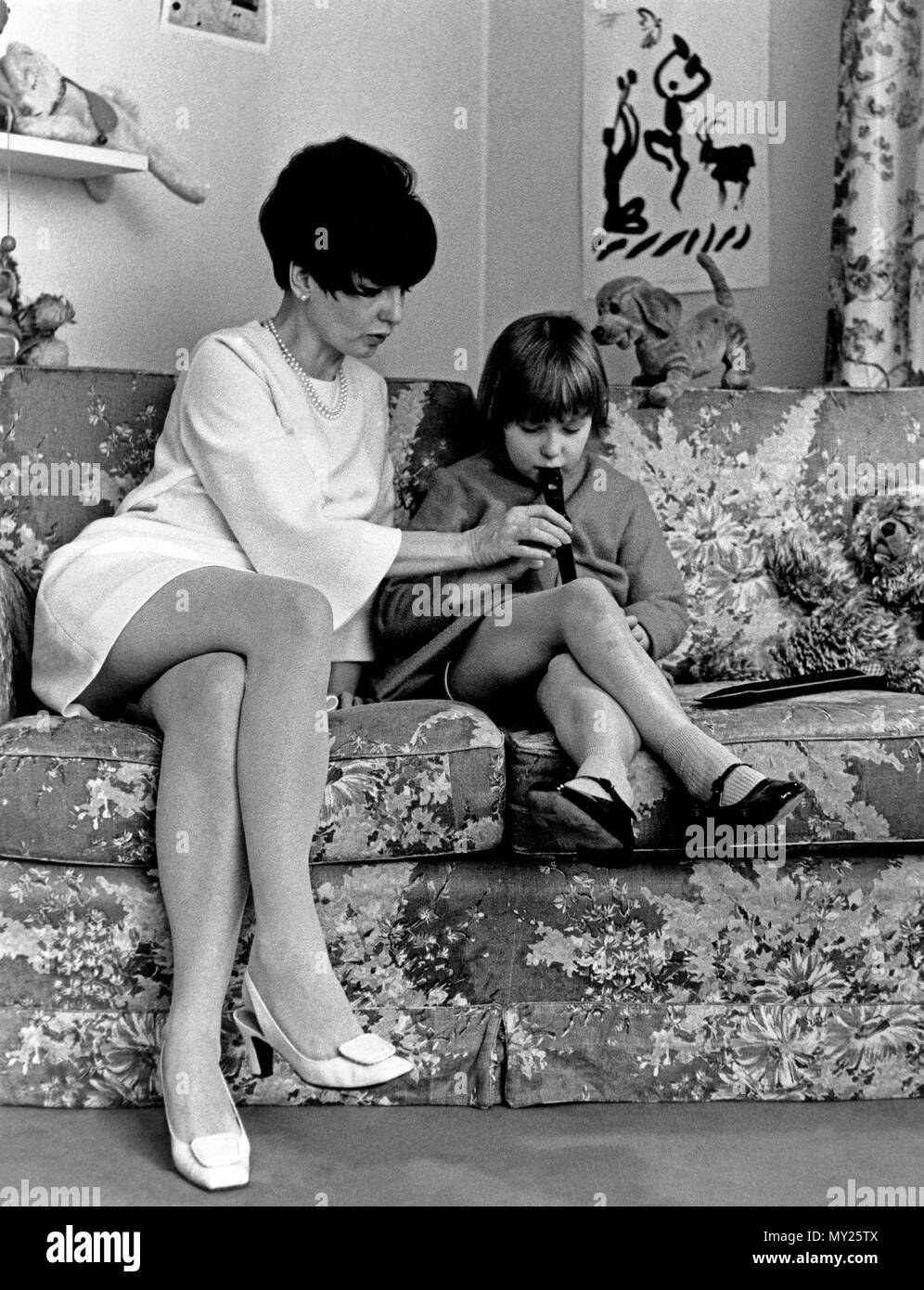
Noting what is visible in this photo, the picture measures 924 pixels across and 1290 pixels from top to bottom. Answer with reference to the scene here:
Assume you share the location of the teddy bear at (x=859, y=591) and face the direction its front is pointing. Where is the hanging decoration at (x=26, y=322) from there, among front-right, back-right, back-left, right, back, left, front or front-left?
right

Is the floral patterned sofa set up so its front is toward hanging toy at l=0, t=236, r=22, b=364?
no

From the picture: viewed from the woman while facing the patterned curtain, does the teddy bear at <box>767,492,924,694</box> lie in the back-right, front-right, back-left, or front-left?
front-right

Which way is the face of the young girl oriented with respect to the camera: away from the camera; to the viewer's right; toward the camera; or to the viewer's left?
toward the camera

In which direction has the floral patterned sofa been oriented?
toward the camera

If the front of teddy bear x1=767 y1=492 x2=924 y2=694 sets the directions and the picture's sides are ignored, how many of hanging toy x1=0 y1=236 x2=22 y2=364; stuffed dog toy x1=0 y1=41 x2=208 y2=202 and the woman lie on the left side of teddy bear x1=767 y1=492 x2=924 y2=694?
0

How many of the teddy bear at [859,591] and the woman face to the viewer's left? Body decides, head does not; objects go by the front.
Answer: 0

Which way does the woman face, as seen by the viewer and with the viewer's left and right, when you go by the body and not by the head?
facing the viewer and to the right of the viewer

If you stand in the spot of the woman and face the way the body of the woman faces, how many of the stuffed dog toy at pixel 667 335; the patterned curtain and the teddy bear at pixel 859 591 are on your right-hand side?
0

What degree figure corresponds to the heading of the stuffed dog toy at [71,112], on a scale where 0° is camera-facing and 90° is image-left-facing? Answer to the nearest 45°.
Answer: approximately 90°

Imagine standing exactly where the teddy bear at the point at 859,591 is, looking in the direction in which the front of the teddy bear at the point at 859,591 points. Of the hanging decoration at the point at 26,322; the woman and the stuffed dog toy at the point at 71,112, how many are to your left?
0

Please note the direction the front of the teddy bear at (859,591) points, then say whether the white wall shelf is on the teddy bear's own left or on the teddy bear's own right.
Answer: on the teddy bear's own right

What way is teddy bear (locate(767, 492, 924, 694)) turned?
toward the camera
